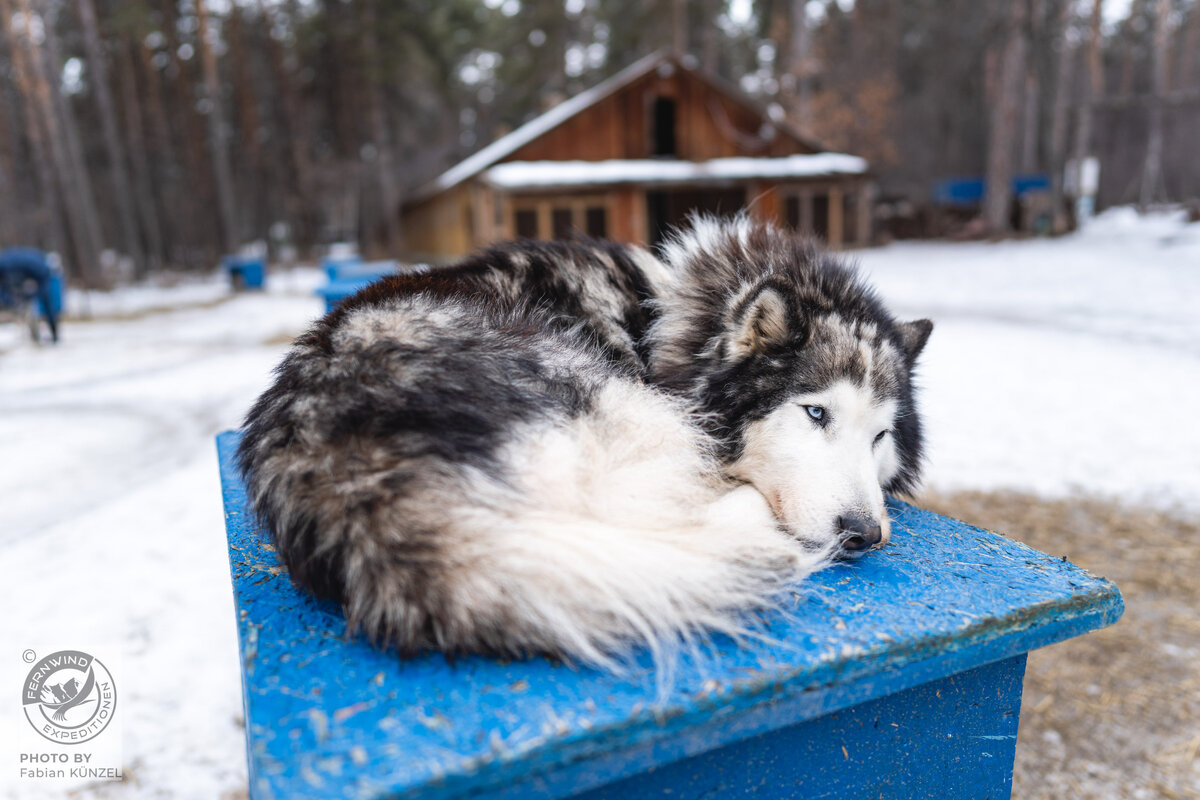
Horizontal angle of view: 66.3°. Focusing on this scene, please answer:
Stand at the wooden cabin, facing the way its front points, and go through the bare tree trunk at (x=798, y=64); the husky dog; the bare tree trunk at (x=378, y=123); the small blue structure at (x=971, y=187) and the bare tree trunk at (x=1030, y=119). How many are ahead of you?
1

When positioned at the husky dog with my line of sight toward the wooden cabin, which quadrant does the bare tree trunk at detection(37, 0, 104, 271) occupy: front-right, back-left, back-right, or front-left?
front-left

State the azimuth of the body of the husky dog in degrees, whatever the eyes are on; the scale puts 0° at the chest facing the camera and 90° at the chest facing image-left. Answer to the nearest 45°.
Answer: approximately 315°

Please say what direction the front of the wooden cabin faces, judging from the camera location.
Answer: facing the viewer

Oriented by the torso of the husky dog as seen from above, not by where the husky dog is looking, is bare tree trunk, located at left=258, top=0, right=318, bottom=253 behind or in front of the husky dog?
behind

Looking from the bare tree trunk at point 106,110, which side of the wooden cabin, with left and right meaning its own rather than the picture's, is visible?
right

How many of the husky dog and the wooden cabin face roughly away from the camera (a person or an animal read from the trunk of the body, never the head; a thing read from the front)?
0

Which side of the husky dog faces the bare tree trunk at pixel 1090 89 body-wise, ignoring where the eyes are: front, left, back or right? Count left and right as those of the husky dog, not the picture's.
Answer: left

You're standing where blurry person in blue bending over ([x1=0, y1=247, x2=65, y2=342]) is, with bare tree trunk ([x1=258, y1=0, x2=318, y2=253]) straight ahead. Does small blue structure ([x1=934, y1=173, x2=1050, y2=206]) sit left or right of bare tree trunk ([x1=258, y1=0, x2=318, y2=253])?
right

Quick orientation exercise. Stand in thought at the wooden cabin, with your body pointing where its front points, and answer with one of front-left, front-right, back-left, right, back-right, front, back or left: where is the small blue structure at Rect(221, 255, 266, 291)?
right

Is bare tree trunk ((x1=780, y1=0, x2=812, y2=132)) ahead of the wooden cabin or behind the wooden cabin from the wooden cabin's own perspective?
behind

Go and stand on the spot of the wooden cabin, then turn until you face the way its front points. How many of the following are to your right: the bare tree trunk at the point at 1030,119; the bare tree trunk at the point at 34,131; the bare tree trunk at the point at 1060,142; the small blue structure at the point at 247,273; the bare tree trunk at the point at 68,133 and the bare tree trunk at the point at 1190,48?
3

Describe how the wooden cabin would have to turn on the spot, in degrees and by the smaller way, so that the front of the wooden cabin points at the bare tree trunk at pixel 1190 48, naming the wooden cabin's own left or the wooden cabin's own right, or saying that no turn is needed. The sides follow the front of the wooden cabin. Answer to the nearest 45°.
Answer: approximately 135° to the wooden cabin's own left

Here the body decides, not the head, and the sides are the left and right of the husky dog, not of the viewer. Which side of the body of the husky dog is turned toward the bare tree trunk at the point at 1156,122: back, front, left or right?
left

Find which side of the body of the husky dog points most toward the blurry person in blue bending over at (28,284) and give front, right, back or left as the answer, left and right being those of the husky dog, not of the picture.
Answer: back
